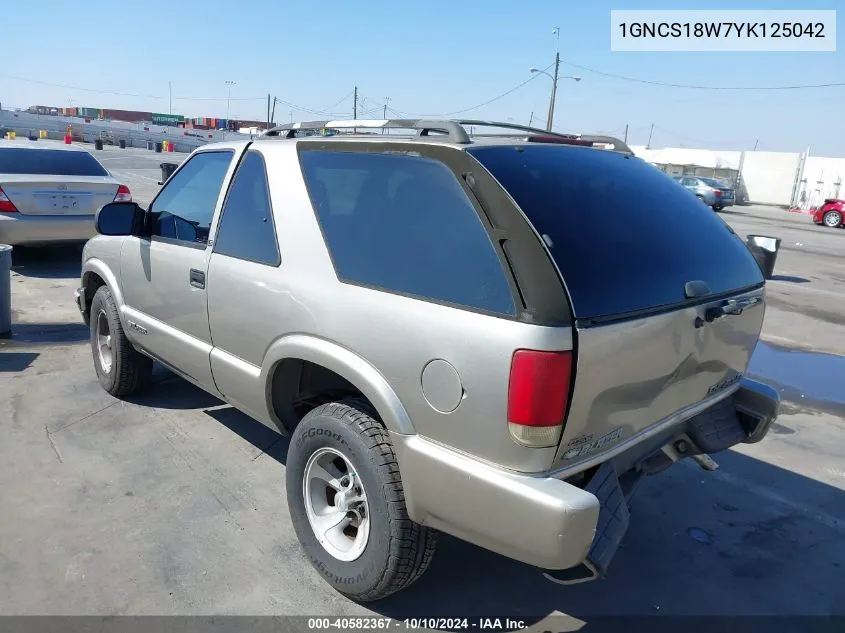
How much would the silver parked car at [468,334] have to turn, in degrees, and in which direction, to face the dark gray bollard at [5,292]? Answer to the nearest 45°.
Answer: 0° — it already faces it

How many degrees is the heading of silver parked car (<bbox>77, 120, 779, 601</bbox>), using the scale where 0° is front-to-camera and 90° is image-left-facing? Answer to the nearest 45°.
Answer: approximately 135°

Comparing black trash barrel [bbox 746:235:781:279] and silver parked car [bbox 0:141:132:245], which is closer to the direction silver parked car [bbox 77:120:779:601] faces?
the silver parked car

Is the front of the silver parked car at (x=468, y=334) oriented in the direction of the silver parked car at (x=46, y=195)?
yes

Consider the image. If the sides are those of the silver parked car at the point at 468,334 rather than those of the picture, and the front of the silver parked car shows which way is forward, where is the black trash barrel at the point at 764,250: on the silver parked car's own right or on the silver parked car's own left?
on the silver parked car's own right

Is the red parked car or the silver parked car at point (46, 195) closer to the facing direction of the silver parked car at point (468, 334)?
the silver parked car
